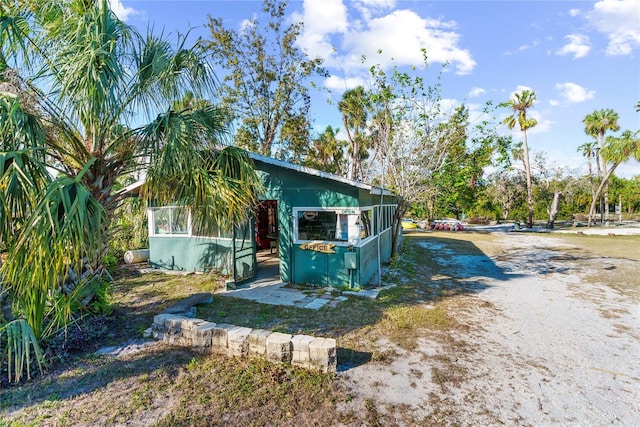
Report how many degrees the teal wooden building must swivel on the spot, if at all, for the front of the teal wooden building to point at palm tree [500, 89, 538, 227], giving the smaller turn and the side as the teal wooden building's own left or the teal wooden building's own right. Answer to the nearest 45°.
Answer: approximately 135° to the teal wooden building's own left

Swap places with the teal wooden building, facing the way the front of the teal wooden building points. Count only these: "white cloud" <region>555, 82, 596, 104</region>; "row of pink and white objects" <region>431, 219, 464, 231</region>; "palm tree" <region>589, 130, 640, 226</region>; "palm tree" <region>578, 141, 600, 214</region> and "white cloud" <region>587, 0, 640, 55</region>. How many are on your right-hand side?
0

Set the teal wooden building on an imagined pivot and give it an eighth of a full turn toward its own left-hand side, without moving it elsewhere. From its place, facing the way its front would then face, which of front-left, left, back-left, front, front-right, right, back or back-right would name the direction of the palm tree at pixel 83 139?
right

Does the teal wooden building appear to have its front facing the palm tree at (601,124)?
no

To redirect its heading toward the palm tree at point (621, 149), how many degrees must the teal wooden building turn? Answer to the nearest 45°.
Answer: approximately 135° to its left

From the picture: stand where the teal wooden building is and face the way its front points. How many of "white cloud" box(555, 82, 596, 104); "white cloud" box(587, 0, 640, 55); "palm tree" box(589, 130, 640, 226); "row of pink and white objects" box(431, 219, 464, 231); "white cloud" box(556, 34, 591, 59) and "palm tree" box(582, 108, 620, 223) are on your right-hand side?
0

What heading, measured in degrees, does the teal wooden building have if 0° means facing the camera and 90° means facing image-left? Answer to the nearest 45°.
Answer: approximately 0°

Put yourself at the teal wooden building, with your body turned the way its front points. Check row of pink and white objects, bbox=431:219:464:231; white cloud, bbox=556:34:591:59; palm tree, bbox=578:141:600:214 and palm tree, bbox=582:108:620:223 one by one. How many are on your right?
0

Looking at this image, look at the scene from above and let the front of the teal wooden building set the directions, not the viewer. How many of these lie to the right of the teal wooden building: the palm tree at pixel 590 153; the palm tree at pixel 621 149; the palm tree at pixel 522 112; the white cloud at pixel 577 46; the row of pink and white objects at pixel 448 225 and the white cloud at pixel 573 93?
0

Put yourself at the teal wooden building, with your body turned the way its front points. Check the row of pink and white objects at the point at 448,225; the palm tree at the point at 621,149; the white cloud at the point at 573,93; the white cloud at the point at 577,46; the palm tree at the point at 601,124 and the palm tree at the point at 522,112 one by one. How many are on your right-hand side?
0

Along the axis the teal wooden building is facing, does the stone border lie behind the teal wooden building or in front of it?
in front
